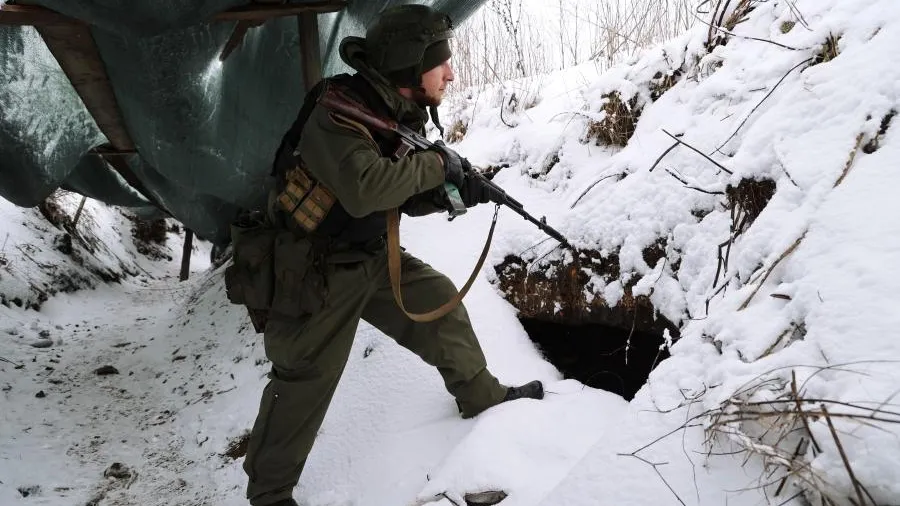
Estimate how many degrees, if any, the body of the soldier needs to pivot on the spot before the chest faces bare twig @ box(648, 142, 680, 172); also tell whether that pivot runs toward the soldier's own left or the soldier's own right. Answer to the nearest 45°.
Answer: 0° — they already face it

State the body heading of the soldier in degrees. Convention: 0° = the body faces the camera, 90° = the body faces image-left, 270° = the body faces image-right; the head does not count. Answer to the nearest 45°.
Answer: approximately 270°

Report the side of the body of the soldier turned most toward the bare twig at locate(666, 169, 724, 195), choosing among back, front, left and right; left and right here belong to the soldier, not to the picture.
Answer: front

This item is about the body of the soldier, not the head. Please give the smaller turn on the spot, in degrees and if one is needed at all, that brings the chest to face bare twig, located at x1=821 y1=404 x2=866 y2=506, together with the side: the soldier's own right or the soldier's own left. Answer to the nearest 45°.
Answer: approximately 45° to the soldier's own right

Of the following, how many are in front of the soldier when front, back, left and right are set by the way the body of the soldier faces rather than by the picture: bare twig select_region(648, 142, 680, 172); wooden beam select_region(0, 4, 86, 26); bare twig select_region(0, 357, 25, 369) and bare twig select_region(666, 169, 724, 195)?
2

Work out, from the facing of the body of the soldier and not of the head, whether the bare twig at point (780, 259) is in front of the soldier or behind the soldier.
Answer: in front

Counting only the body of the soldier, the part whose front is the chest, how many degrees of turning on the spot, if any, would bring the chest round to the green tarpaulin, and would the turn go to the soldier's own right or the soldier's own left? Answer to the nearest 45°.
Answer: approximately 135° to the soldier's own left

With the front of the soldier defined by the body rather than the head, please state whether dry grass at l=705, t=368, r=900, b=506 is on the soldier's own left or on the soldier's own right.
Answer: on the soldier's own right

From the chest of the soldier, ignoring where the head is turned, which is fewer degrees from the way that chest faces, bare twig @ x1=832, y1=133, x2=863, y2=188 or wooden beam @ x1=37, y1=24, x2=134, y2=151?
the bare twig

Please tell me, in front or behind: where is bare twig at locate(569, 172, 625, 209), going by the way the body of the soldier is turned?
in front
